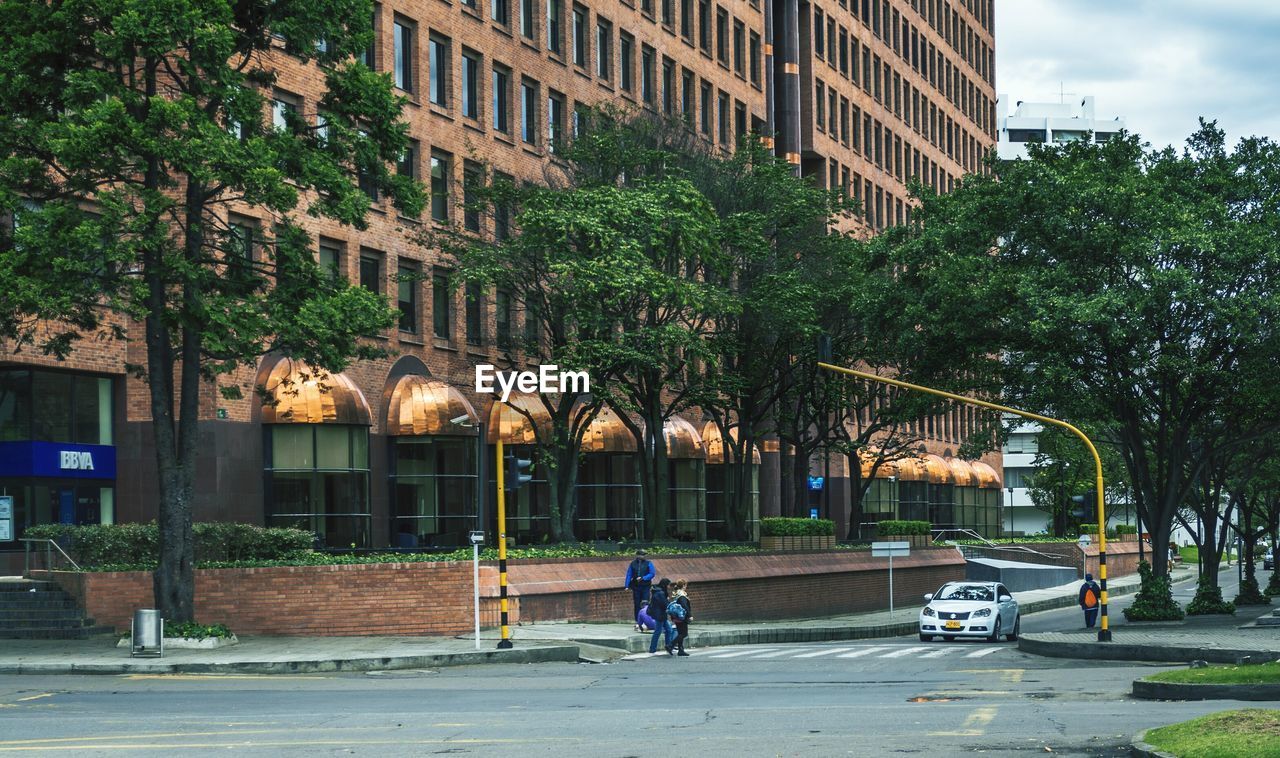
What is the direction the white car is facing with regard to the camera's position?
facing the viewer and to the left of the viewer

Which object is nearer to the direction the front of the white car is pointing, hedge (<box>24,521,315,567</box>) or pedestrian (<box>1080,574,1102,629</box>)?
the hedge

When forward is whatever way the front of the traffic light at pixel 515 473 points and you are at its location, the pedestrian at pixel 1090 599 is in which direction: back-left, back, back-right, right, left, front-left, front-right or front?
front-left

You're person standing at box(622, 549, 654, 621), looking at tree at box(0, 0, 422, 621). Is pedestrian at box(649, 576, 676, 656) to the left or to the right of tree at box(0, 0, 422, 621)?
left
